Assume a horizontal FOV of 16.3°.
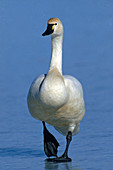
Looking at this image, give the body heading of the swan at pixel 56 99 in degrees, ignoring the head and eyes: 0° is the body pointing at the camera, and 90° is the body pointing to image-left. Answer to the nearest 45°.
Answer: approximately 0°
